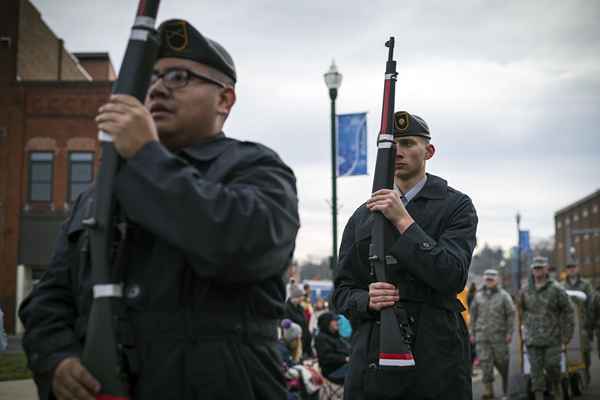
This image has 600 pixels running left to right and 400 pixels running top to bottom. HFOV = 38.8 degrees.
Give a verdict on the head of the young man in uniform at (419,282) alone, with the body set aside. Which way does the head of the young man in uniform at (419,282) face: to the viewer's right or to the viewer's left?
to the viewer's left

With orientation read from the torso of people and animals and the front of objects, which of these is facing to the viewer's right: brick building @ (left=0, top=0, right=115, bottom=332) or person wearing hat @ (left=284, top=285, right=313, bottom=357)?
the person wearing hat

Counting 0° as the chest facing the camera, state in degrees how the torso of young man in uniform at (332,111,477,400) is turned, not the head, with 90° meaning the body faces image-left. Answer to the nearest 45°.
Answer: approximately 45°

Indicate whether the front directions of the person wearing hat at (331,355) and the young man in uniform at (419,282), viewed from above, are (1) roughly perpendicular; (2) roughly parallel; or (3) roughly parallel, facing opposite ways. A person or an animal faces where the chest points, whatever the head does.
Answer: roughly perpendicular

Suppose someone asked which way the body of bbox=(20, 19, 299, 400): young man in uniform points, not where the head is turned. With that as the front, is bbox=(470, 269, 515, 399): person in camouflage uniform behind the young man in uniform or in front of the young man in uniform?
behind
